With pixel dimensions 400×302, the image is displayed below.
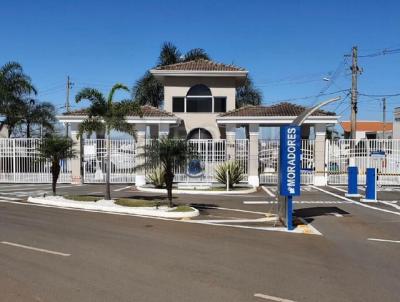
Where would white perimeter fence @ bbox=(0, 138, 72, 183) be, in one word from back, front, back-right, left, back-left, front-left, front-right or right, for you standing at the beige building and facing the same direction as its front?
right

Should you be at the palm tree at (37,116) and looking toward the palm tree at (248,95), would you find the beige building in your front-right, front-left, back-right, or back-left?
front-right

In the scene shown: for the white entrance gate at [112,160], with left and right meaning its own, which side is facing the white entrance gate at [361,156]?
left

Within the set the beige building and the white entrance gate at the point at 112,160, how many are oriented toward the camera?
2

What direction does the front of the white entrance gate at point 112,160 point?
toward the camera

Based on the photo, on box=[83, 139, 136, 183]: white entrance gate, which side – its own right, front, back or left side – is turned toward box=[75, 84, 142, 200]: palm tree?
front

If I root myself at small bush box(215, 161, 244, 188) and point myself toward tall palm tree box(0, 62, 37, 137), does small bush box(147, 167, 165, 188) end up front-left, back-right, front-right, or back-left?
front-left

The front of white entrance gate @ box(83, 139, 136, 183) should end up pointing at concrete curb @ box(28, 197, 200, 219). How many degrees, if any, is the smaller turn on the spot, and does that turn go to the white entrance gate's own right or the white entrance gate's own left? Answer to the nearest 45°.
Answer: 0° — it already faces it

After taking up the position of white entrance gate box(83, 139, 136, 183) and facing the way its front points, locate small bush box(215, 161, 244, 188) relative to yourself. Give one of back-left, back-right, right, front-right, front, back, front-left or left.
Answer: front-left

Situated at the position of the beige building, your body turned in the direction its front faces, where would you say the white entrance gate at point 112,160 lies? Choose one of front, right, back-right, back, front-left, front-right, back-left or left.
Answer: right

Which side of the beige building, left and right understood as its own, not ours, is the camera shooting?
front

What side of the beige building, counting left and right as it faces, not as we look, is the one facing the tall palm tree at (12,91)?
right

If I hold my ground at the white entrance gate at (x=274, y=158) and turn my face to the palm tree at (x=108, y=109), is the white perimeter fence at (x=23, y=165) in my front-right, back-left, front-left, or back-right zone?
front-right

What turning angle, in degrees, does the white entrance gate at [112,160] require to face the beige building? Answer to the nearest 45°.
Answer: approximately 90° to its left
